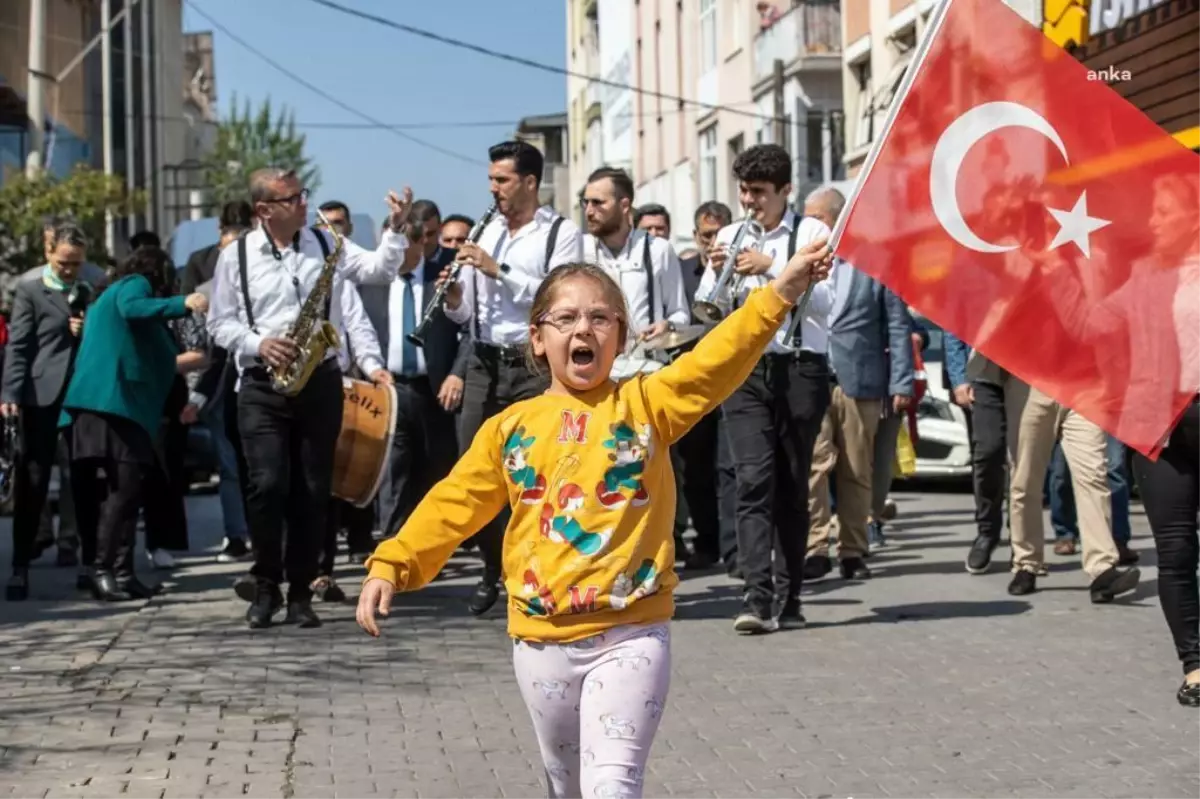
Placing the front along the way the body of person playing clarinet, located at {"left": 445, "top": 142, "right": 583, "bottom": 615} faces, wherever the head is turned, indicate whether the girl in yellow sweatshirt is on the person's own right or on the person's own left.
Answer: on the person's own left

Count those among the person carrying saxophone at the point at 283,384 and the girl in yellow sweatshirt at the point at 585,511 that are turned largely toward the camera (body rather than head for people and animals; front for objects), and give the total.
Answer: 2

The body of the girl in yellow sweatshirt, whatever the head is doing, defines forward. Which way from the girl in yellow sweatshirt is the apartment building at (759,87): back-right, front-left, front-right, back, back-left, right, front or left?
back

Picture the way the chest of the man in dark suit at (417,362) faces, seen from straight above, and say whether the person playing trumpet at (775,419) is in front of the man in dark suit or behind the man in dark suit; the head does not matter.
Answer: in front

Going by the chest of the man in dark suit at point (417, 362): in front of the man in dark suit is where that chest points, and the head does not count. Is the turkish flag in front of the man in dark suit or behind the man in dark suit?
in front

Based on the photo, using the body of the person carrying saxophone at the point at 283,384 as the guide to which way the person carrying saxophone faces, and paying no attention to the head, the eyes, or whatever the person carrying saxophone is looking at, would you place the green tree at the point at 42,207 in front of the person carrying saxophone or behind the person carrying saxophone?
behind
